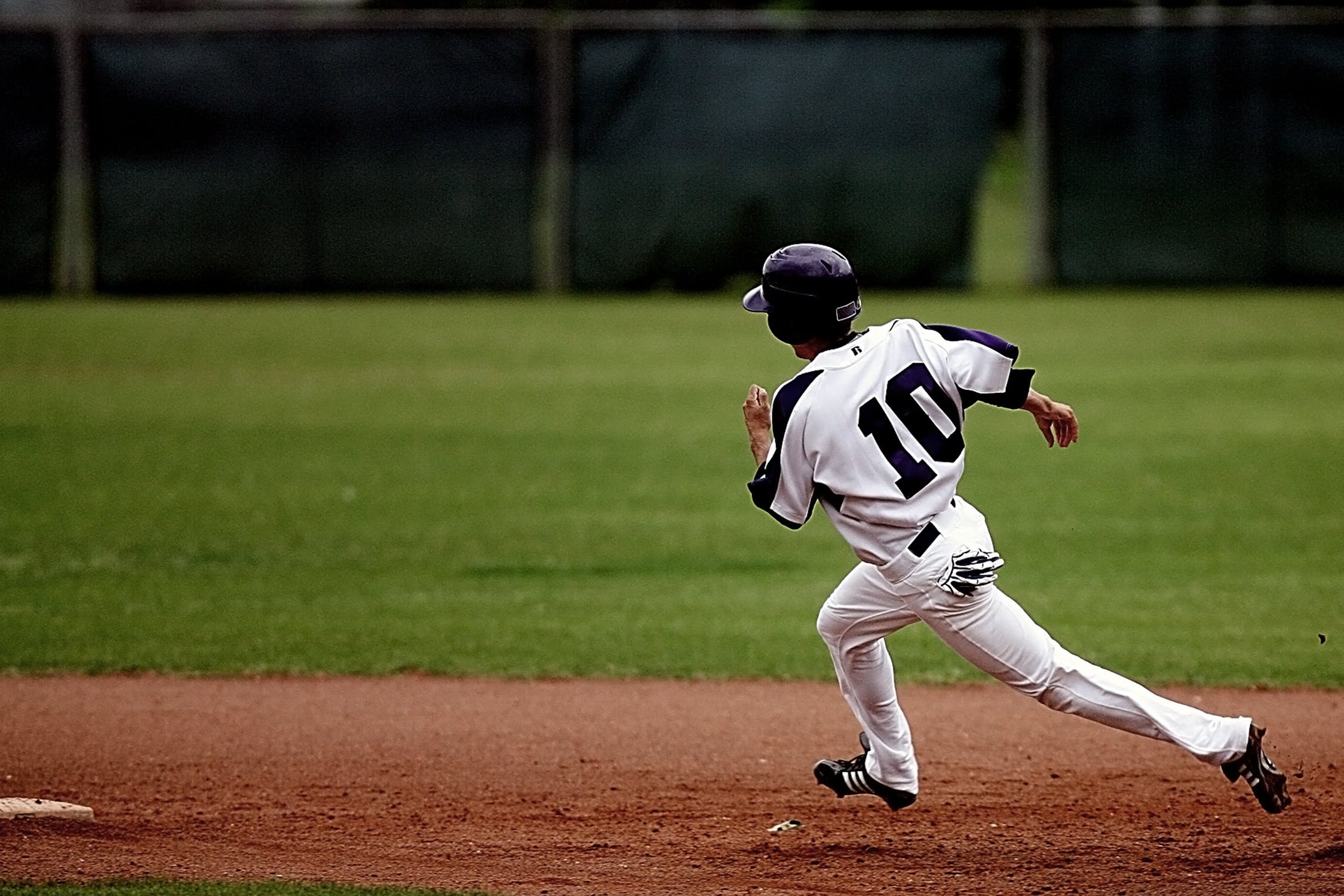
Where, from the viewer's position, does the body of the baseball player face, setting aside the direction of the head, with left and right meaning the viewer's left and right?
facing away from the viewer and to the left of the viewer

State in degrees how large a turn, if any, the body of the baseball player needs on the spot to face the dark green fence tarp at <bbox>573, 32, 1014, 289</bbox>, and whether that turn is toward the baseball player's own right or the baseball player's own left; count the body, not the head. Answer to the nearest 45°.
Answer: approximately 45° to the baseball player's own right

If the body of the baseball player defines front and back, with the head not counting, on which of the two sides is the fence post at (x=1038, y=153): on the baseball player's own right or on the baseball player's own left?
on the baseball player's own right

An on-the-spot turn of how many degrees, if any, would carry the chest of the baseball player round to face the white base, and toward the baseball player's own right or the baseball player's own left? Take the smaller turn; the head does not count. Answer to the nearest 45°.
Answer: approximately 45° to the baseball player's own left

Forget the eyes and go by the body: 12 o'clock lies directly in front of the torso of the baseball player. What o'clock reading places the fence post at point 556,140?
The fence post is roughly at 1 o'clock from the baseball player.

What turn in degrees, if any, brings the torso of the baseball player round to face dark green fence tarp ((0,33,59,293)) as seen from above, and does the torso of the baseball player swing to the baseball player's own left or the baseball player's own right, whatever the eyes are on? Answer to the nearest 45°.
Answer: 0° — they already face it
